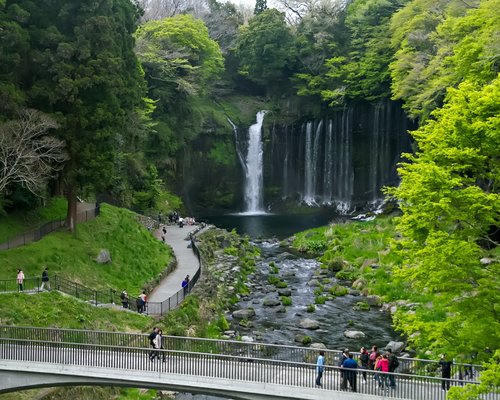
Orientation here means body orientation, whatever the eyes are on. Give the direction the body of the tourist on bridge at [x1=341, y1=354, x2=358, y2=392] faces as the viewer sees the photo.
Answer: away from the camera

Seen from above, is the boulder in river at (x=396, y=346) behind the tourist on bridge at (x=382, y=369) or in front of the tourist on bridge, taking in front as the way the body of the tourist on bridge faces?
in front

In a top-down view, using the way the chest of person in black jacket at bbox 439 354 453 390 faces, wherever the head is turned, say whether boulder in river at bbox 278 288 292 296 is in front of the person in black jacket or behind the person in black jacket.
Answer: in front

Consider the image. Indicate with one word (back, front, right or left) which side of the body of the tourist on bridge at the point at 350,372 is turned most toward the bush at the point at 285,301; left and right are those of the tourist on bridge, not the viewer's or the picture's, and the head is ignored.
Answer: front

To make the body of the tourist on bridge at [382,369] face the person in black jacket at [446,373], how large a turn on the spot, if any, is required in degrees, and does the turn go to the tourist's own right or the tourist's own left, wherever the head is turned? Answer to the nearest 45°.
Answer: approximately 90° to the tourist's own right

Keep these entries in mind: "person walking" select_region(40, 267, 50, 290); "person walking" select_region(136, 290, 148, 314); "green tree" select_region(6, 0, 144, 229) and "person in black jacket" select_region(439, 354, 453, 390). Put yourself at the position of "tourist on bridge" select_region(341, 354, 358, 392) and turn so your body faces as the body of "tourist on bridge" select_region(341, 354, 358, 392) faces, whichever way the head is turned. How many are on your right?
1

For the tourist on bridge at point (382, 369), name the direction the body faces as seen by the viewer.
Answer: away from the camera

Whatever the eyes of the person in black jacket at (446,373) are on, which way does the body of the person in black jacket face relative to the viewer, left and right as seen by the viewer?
facing away from the viewer

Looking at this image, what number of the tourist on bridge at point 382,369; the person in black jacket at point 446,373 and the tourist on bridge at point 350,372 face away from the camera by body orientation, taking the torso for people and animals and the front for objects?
3

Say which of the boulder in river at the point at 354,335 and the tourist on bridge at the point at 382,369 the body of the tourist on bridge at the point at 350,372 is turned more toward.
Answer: the boulder in river

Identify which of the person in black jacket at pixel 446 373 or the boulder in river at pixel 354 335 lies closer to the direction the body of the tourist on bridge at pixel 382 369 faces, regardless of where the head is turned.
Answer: the boulder in river
